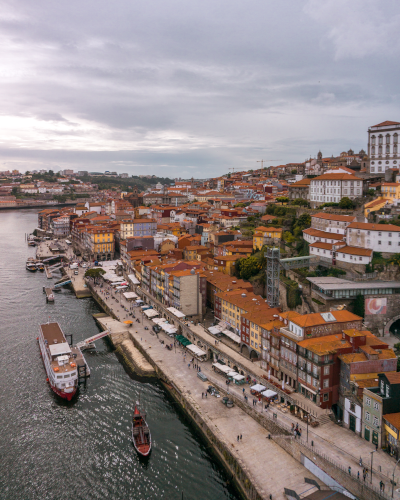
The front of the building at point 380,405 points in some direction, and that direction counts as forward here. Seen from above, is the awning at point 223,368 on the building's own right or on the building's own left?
on the building's own right

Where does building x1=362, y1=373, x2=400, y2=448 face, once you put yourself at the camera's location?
facing the viewer and to the left of the viewer

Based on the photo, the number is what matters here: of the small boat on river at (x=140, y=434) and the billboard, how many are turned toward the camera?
2

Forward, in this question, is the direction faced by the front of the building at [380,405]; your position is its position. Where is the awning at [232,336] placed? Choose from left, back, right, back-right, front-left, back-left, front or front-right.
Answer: right

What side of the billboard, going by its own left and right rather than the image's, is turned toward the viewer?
front

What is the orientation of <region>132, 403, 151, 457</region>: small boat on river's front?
toward the camera

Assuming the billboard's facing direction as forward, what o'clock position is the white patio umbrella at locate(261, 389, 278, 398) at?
The white patio umbrella is roughly at 1 o'clock from the billboard.

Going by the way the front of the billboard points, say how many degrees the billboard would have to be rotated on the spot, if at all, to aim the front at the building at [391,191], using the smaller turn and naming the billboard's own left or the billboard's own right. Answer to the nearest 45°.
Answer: approximately 180°

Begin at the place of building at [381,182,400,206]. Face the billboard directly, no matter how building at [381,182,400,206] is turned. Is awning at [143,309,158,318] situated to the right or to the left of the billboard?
right

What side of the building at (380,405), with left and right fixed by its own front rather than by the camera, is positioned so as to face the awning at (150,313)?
right

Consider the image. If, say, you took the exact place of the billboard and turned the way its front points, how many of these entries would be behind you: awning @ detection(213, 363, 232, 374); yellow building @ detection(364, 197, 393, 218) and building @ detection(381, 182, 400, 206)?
2

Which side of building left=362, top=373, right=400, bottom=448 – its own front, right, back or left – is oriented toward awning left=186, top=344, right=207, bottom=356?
right
